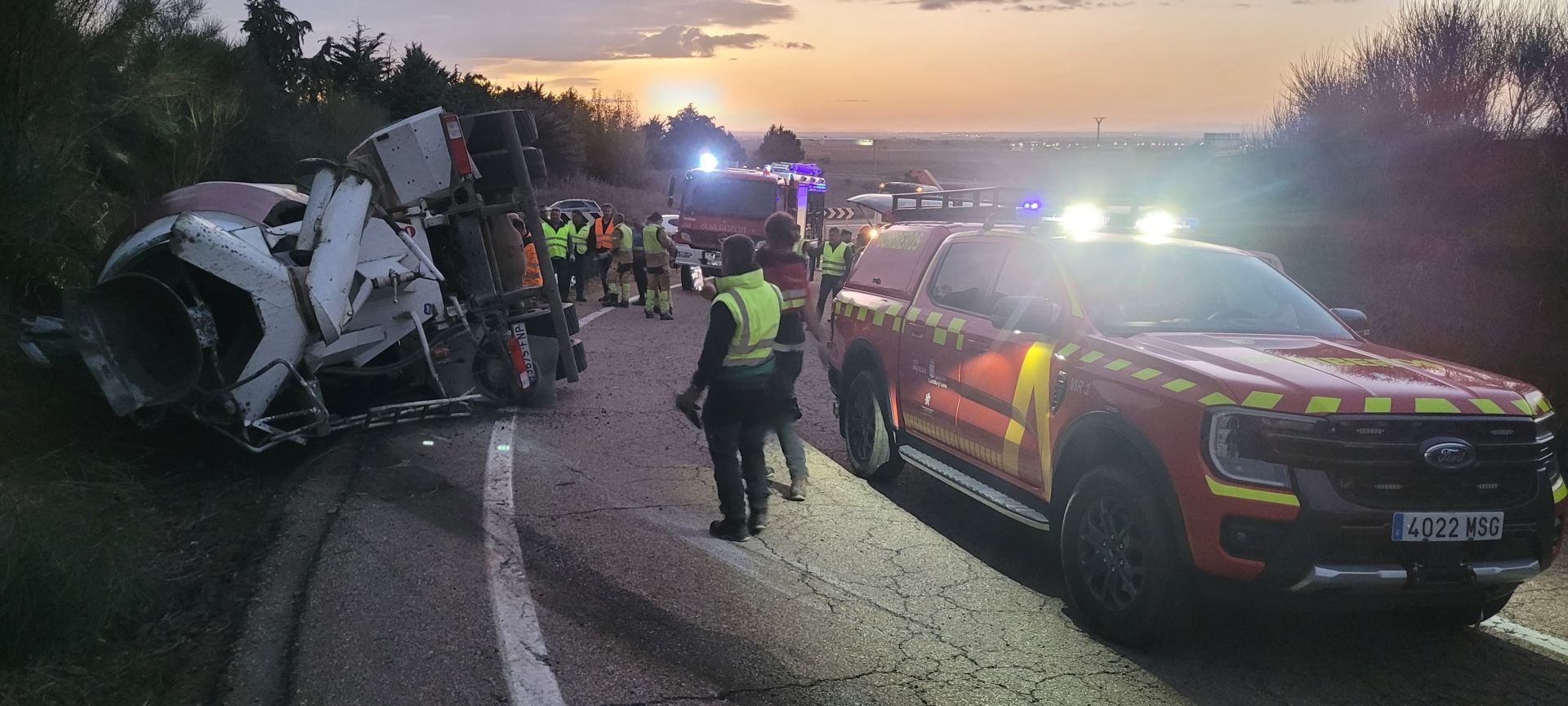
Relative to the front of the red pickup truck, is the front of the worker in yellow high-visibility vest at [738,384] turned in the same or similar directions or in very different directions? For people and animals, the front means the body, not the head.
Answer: very different directions

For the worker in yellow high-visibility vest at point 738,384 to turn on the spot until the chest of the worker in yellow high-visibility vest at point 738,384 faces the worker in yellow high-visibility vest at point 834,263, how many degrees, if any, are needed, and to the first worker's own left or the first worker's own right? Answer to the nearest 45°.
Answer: approximately 45° to the first worker's own right

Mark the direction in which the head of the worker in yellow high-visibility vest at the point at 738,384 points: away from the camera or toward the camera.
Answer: away from the camera

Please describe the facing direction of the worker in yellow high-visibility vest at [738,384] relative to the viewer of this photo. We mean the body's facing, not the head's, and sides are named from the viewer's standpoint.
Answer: facing away from the viewer and to the left of the viewer

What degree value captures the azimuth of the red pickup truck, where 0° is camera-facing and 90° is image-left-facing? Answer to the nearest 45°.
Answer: approximately 315°

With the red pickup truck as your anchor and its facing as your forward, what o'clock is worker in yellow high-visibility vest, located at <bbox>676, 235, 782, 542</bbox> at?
The worker in yellow high-visibility vest is roughly at 5 o'clock from the red pickup truck.

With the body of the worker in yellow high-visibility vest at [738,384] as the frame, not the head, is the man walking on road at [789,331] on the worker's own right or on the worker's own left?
on the worker's own right

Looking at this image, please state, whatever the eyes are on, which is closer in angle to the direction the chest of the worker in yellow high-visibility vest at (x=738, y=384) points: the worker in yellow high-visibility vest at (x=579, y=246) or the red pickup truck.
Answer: the worker in yellow high-visibility vest

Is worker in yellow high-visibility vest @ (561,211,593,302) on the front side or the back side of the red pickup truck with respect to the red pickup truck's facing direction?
on the back side
